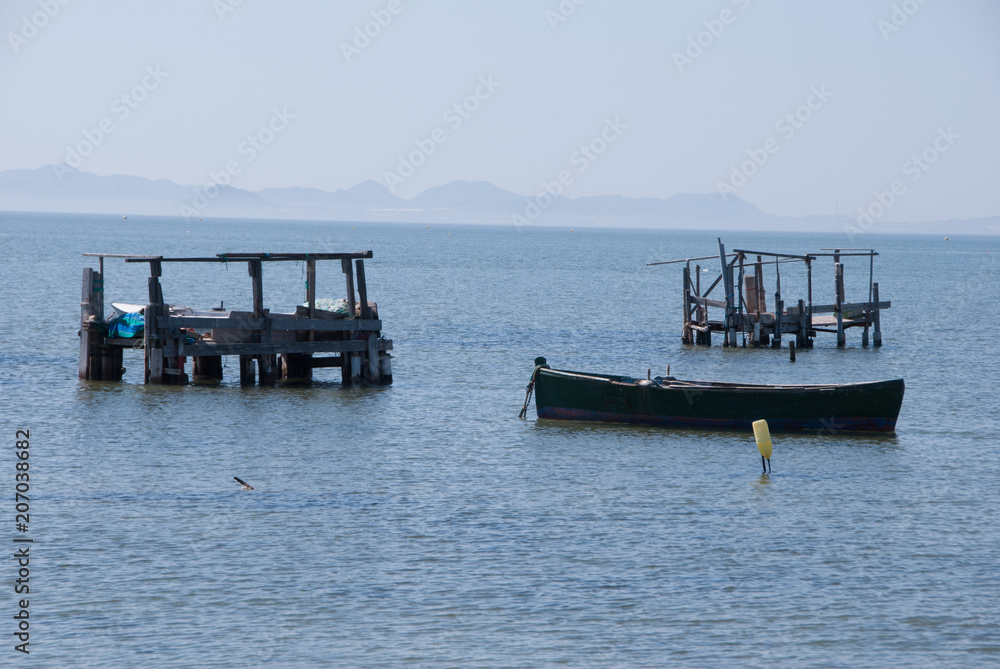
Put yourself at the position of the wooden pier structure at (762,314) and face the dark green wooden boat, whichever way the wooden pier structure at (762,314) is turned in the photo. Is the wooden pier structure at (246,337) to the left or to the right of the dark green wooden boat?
right

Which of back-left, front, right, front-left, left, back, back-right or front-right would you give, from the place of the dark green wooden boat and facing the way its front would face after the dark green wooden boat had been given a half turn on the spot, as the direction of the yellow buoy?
right

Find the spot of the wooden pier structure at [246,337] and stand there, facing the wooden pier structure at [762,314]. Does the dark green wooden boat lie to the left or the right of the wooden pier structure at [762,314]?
right

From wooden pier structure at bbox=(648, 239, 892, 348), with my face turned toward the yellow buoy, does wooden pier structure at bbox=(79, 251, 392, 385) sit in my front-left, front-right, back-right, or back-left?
front-right

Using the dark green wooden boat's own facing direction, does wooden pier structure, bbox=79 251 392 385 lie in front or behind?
in front

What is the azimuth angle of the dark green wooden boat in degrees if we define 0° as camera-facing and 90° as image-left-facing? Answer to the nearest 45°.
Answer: approximately 90°

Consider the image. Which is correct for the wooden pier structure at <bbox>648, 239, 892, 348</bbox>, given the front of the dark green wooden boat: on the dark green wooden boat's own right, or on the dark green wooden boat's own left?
on the dark green wooden boat's own right

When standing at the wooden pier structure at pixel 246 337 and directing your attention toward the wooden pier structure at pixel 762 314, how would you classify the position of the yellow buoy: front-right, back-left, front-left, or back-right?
front-right
